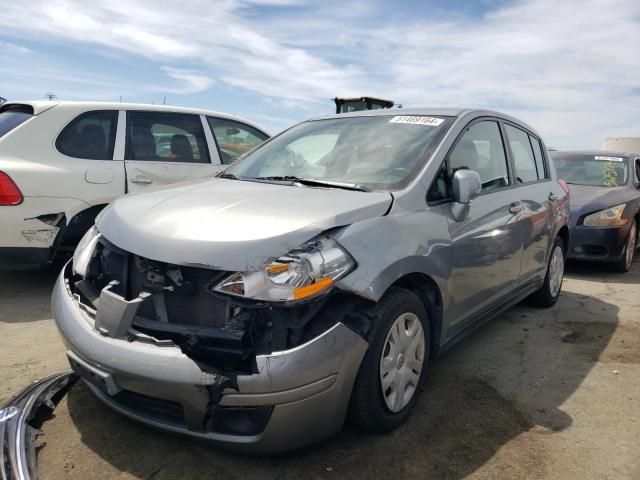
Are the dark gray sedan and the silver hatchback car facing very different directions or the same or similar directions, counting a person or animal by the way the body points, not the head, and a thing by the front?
same or similar directions

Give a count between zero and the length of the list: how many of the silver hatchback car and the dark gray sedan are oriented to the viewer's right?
0

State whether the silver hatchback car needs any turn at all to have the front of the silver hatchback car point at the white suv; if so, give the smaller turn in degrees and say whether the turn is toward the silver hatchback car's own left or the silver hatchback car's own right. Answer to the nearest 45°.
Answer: approximately 90° to the silver hatchback car's own right

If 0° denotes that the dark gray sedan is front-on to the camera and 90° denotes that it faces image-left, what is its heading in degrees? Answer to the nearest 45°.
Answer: approximately 45°

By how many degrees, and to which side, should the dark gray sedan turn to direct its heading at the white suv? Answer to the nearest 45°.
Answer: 0° — it already faces it

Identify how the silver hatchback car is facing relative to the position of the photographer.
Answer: facing the viewer and to the left of the viewer

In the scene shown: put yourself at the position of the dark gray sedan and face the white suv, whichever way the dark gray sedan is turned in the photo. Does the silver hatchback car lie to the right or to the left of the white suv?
left

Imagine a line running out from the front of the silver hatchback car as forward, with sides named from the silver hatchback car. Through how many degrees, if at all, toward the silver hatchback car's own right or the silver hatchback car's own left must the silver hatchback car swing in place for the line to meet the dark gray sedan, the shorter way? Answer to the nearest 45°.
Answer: approximately 180°
